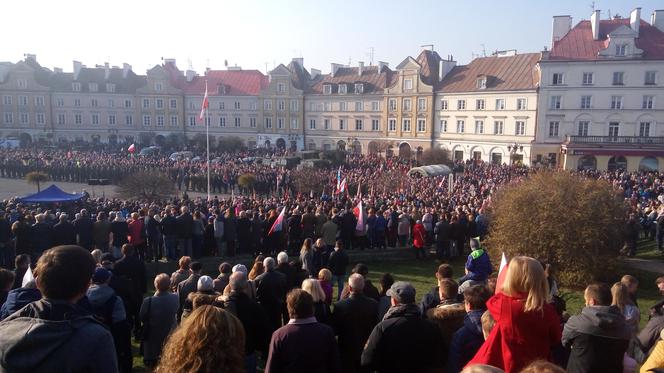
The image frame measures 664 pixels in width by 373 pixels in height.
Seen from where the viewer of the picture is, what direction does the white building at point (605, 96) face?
facing the viewer

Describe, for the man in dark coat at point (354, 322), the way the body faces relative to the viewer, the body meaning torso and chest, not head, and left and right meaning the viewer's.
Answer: facing away from the viewer

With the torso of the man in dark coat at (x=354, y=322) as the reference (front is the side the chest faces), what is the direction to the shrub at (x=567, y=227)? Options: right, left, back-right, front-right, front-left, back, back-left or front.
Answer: front-right

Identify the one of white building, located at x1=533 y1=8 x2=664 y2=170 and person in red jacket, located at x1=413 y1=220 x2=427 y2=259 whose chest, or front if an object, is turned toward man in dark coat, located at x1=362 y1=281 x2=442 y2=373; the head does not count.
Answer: the white building

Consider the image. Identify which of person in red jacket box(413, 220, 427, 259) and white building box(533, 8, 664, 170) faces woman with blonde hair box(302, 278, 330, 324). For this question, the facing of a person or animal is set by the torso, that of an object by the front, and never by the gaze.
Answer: the white building

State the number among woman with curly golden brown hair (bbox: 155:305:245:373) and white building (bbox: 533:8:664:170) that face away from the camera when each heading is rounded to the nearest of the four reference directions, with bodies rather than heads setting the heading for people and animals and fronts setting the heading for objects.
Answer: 1

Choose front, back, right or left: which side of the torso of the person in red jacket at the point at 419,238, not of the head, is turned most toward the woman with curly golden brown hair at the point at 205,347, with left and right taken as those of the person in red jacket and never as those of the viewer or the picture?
back

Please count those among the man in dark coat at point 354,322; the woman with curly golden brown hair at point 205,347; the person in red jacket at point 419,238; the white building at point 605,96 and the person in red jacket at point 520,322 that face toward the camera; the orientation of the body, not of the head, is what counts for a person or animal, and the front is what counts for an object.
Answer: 1

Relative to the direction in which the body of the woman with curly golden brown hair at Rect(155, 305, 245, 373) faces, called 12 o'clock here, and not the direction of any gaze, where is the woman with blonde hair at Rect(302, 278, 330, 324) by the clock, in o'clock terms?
the woman with blonde hair at Rect(302, 278, 330, 324) is roughly at 1 o'clock from the woman with curly golden brown hair at Rect(155, 305, 245, 373).

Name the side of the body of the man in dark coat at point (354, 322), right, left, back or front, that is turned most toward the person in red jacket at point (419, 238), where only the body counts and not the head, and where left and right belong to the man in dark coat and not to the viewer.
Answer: front

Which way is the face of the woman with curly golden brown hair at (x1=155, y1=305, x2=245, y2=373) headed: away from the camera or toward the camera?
away from the camera

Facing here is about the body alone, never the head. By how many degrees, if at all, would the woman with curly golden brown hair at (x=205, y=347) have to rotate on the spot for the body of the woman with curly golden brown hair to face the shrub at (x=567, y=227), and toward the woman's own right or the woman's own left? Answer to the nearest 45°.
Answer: approximately 45° to the woman's own right

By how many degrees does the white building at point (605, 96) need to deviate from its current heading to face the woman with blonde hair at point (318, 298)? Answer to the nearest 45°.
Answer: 0° — it already faces them

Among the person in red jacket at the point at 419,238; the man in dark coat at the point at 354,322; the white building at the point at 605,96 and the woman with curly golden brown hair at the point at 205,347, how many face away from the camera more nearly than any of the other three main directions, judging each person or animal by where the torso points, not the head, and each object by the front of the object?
3

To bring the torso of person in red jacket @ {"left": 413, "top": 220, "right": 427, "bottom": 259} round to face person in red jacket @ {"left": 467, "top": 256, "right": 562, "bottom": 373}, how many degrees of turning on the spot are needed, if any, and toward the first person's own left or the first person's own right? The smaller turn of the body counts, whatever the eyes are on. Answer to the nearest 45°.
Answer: approximately 180°

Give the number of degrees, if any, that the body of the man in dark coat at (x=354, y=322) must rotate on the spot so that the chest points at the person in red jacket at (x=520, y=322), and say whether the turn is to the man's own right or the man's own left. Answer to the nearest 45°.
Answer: approximately 135° to the man's own right

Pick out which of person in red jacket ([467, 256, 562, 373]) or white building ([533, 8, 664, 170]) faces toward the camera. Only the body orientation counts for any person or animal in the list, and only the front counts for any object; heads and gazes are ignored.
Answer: the white building

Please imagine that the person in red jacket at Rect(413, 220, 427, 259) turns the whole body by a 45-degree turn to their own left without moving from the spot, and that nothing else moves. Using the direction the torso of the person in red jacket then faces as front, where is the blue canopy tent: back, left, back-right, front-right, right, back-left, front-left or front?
front-left

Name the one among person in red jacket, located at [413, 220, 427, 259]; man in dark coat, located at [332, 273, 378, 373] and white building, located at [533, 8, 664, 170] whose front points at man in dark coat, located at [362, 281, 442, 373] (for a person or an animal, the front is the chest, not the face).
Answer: the white building

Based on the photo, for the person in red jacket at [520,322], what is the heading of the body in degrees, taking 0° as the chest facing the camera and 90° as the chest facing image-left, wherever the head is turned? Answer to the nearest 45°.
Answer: approximately 135°

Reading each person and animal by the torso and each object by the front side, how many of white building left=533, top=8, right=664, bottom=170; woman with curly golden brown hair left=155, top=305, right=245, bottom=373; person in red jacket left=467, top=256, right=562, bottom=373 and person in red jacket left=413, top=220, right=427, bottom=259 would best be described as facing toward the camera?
1

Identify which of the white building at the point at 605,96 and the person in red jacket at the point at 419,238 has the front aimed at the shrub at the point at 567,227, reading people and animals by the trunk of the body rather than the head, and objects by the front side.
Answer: the white building
